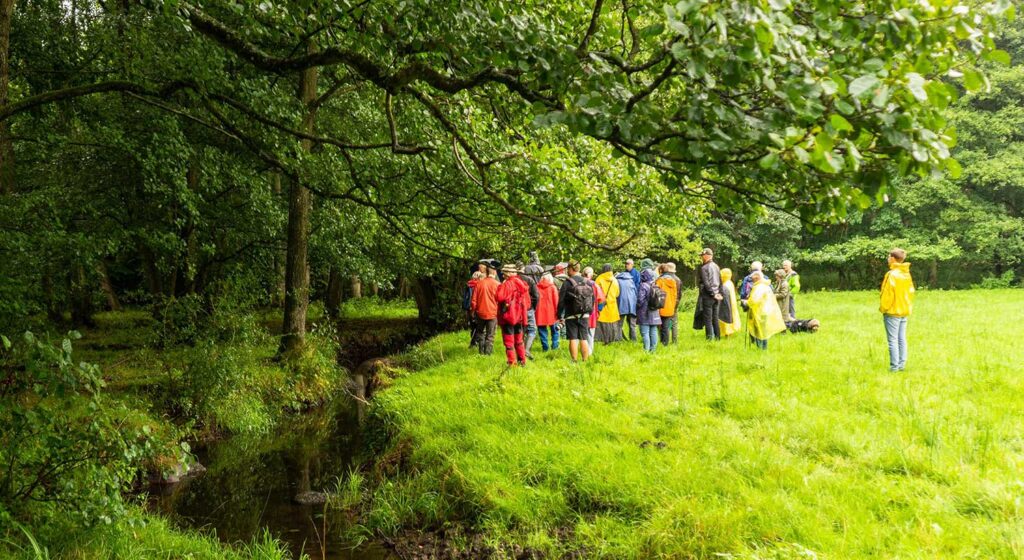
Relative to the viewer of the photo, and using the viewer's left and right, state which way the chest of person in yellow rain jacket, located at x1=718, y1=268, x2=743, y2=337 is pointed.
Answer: facing to the left of the viewer

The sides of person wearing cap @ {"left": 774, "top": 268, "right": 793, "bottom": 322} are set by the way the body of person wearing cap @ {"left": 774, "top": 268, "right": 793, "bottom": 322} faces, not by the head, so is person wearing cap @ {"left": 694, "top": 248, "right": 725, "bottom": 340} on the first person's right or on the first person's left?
on the first person's left

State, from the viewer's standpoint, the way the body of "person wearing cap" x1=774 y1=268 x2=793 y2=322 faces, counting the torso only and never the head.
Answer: to the viewer's left

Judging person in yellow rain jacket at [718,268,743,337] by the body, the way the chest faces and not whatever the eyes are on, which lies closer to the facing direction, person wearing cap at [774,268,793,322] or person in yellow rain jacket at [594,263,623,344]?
the person in yellow rain jacket

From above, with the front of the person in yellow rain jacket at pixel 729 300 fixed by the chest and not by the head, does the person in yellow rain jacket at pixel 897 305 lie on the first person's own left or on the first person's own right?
on the first person's own left

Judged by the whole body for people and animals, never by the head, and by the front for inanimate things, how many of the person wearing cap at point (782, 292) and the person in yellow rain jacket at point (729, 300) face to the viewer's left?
2

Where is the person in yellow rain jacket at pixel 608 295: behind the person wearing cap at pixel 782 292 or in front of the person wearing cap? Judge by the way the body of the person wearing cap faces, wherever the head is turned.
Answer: in front

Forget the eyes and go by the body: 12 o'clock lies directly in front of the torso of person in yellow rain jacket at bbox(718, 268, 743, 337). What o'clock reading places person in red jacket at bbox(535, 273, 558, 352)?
The person in red jacket is roughly at 11 o'clock from the person in yellow rain jacket.

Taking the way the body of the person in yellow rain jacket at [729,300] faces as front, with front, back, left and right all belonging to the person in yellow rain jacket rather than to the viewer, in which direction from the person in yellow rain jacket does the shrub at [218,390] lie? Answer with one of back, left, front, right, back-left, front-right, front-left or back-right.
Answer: front-left

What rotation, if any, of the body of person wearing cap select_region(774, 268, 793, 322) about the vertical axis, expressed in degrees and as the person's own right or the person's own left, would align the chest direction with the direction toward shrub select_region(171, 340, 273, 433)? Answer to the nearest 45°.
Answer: approximately 45° to the person's own left

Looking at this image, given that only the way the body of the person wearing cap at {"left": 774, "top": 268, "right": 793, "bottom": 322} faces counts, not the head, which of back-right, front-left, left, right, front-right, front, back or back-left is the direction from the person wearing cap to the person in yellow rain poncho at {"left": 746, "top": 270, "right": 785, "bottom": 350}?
left

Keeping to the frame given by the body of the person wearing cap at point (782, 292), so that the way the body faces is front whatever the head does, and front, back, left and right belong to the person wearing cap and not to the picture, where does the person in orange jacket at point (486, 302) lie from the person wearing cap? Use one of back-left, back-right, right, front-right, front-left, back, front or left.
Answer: front-left
